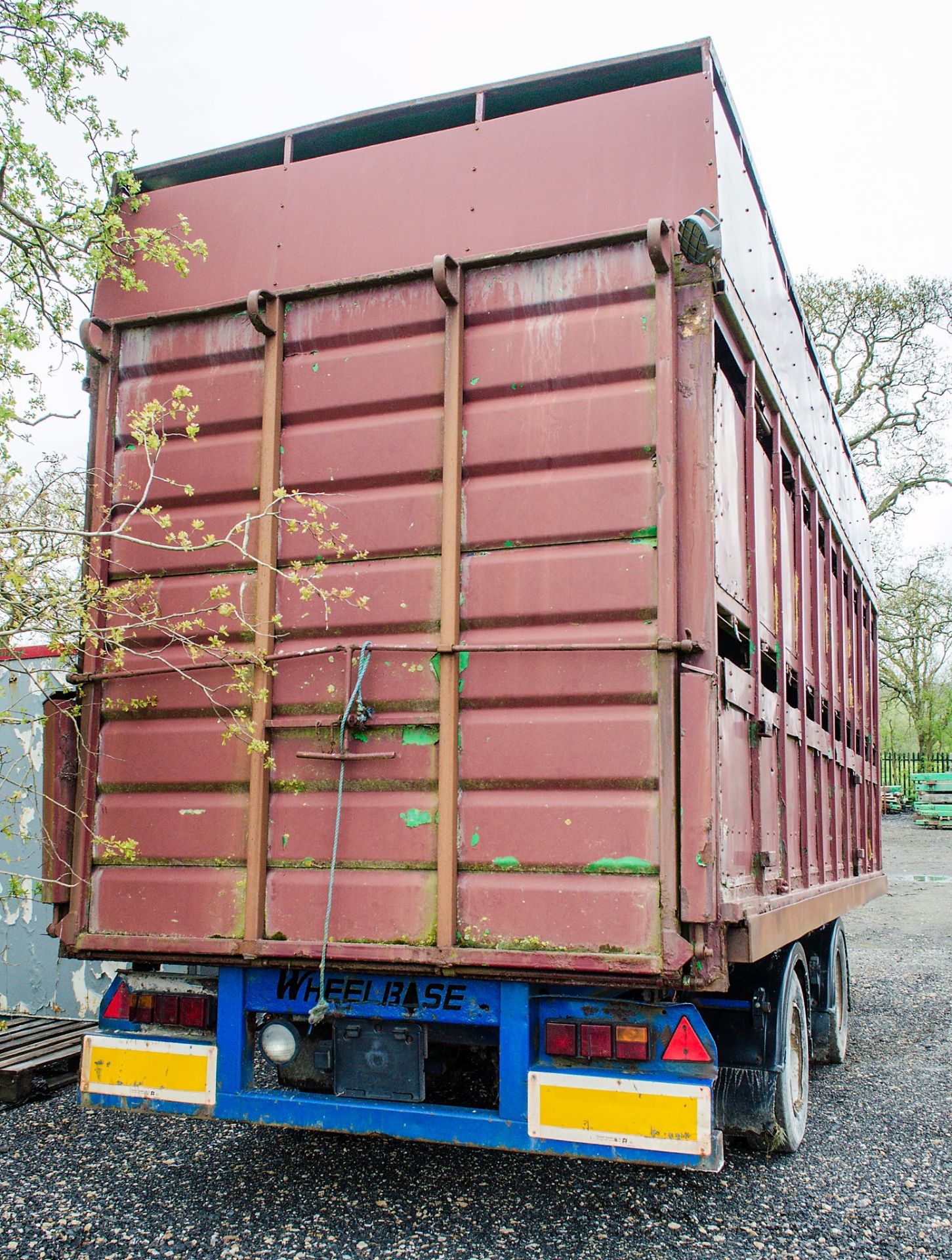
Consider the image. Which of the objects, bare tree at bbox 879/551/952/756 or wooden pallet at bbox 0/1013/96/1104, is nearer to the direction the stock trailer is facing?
the bare tree

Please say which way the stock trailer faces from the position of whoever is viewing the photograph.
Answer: facing away from the viewer and to the right of the viewer

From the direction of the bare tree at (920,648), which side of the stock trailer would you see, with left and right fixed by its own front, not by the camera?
front

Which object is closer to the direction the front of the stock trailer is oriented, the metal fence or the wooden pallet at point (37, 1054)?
the metal fence

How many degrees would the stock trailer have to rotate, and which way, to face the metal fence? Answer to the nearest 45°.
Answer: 0° — it already faces it

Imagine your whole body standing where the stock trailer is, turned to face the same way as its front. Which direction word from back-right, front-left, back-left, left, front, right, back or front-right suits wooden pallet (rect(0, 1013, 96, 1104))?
left
